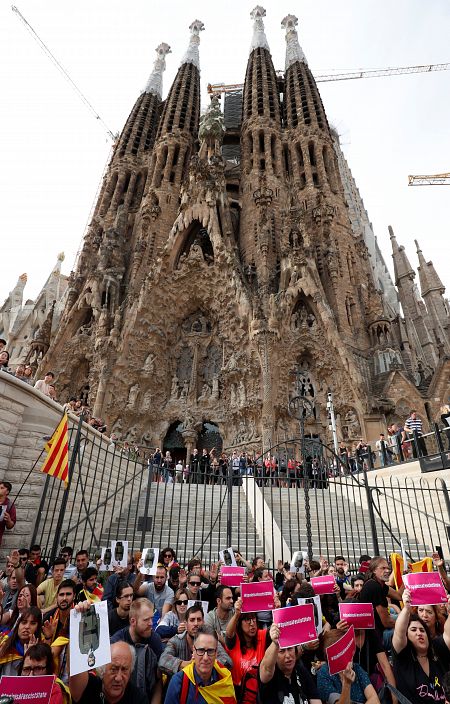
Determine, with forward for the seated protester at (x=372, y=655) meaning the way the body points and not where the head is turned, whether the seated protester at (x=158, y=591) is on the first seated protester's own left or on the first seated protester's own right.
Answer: on the first seated protester's own right

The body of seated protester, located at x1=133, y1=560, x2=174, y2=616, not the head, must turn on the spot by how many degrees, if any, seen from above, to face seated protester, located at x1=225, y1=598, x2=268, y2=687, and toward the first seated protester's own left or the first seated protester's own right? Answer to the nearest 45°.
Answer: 0° — they already face them

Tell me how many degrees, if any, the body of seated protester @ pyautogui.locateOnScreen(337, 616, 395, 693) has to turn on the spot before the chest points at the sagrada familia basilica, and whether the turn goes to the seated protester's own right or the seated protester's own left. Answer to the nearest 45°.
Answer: approximately 135° to the seated protester's own right

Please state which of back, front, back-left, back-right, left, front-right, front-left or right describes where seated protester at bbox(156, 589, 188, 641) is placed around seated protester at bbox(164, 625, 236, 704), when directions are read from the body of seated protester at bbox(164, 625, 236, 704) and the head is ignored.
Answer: back

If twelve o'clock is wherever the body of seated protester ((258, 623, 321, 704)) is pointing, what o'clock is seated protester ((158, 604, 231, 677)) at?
seated protester ((158, 604, 231, 677)) is roughly at 4 o'clock from seated protester ((258, 623, 321, 704)).

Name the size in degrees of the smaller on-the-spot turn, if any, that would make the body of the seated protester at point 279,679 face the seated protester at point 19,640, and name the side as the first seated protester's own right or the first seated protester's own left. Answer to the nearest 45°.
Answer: approximately 90° to the first seated protester's own right

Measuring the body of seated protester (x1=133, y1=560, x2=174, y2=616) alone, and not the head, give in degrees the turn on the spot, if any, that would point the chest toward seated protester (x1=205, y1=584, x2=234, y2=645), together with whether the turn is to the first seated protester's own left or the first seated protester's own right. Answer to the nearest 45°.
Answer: approximately 45° to the first seated protester's own left

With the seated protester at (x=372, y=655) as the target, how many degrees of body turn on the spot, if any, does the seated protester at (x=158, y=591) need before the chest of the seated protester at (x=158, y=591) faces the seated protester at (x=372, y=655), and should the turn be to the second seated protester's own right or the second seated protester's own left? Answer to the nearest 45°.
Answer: approximately 45° to the second seated protester's own left
